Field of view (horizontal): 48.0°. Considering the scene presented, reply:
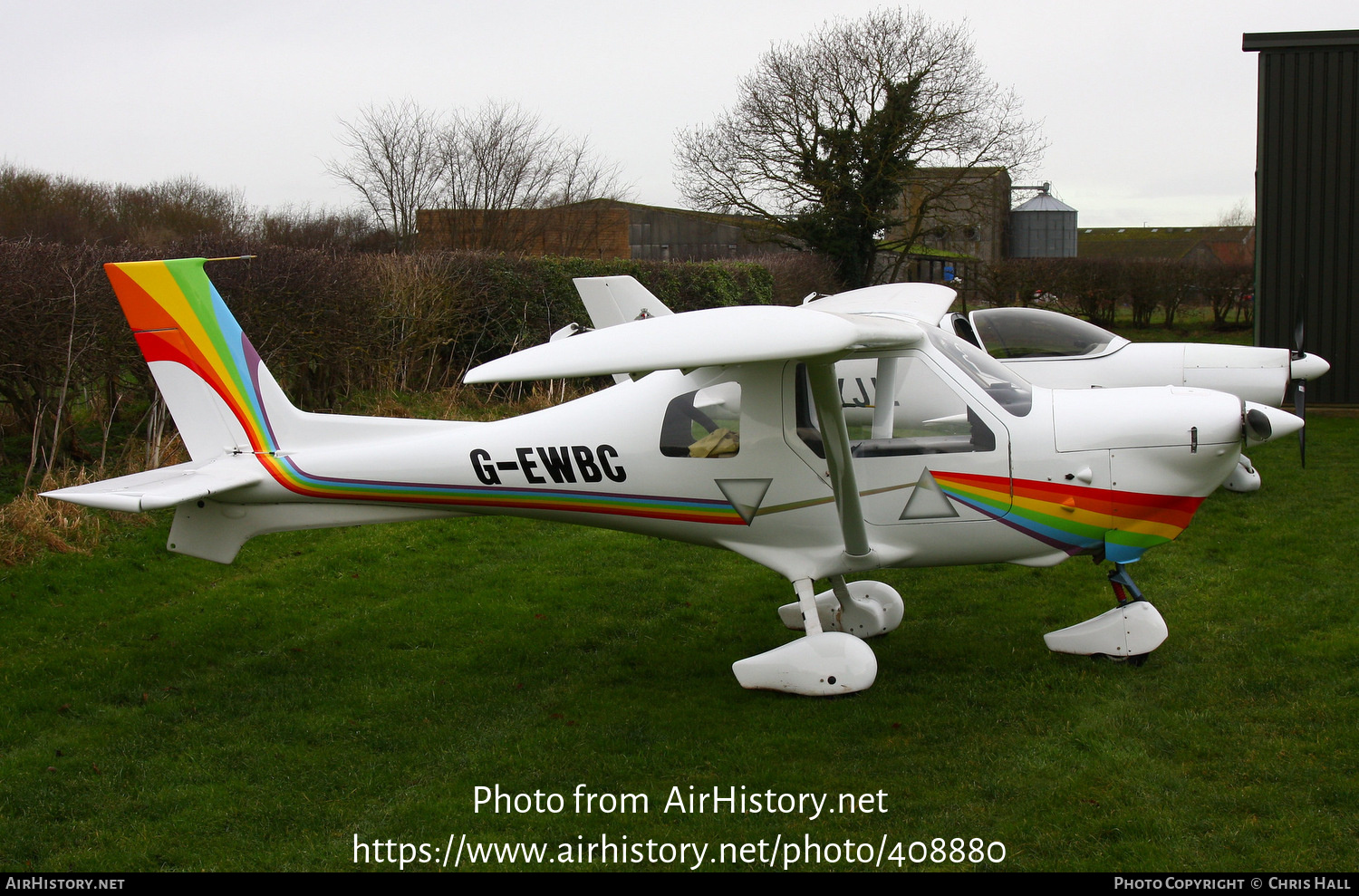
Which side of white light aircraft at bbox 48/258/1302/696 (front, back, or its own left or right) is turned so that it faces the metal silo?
left

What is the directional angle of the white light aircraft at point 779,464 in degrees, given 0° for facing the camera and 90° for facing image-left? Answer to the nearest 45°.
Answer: approximately 270°
